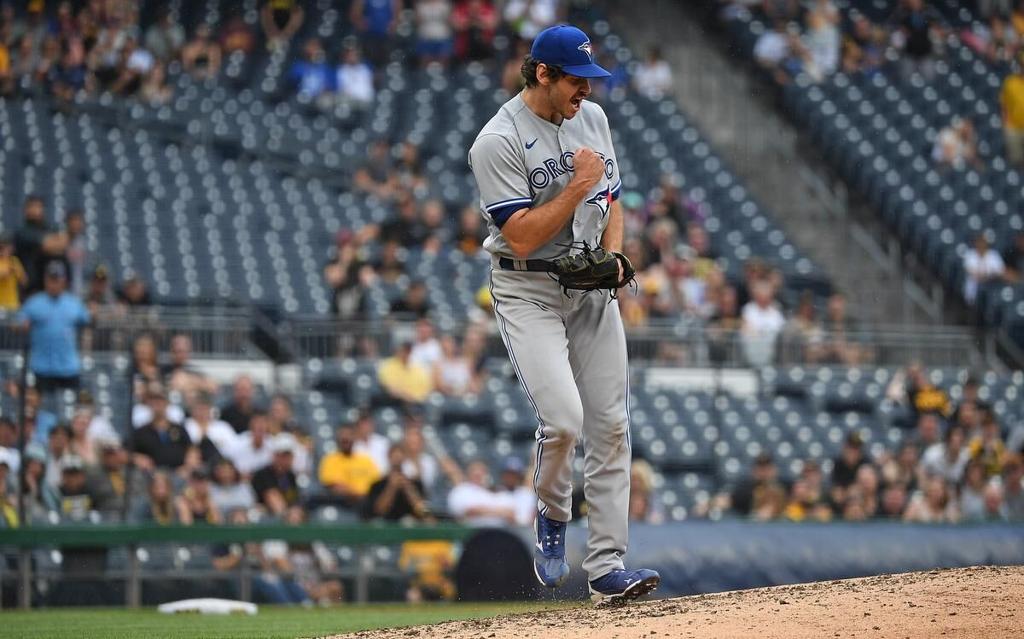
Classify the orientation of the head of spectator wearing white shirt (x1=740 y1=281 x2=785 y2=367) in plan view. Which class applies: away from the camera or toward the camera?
toward the camera

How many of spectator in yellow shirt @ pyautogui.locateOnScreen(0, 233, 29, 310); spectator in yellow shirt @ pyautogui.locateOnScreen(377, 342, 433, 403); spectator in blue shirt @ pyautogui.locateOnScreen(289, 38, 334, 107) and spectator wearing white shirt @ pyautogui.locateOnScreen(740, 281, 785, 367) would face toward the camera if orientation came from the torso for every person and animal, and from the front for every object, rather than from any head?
4

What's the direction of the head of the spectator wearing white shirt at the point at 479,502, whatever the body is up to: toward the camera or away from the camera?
toward the camera

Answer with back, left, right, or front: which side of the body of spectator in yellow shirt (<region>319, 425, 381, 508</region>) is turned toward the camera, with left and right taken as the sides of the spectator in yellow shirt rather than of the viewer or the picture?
front

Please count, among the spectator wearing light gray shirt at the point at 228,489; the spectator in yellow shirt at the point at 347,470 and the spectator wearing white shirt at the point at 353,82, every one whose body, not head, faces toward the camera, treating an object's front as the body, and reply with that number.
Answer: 3

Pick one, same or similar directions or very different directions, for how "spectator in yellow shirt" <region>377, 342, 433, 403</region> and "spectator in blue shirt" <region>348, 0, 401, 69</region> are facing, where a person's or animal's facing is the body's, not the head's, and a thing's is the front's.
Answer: same or similar directions

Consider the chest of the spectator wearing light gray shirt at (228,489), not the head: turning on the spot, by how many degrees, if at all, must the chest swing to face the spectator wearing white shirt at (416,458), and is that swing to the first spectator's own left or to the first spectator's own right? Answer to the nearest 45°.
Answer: approximately 90° to the first spectator's own left

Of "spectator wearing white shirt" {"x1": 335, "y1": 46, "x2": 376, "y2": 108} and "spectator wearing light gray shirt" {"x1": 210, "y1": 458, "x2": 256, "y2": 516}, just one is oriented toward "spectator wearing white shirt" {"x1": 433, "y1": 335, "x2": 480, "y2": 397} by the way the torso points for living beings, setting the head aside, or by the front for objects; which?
"spectator wearing white shirt" {"x1": 335, "y1": 46, "x2": 376, "y2": 108}

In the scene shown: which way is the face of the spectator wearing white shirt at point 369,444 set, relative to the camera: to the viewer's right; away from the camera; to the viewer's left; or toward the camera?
toward the camera

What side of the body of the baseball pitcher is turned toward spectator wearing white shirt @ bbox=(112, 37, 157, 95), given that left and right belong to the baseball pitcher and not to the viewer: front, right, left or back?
back

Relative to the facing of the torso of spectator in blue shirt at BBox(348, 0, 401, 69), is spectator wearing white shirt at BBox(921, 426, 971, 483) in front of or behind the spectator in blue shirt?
in front

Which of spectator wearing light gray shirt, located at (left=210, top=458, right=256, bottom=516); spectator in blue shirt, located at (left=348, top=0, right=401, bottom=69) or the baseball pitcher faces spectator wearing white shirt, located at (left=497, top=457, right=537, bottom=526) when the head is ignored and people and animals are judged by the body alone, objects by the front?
the spectator in blue shirt

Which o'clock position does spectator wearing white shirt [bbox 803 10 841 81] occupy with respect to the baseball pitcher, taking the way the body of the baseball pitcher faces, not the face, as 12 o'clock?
The spectator wearing white shirt is roughly at 8 o'clock from the baseball pitcher.

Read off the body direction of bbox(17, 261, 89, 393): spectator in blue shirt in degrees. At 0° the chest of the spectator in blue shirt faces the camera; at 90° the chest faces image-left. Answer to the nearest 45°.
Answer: approximately 0°

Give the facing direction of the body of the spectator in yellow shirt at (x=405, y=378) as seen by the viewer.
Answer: toward the camera

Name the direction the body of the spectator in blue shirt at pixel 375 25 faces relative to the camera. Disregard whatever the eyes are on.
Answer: toward the camera

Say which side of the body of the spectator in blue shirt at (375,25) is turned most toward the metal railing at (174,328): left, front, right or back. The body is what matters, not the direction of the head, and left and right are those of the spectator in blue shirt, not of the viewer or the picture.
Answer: front

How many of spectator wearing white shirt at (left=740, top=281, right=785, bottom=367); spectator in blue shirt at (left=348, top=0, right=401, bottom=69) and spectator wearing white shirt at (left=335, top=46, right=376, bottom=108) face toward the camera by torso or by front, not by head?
3

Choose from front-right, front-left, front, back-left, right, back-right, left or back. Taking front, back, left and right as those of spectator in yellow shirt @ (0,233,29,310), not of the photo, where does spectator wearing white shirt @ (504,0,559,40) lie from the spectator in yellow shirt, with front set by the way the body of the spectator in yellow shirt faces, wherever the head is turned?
back-left

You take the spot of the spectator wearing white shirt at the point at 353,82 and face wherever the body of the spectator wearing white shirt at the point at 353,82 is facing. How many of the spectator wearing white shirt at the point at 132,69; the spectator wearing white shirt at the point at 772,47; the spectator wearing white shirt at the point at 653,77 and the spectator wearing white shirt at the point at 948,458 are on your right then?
1

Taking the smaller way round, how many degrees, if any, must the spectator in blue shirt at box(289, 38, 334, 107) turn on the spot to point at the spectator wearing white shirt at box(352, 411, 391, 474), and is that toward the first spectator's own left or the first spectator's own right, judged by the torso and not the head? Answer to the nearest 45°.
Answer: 0° — they already face them
